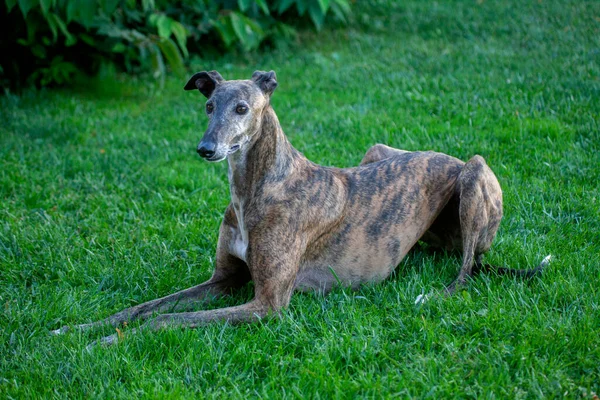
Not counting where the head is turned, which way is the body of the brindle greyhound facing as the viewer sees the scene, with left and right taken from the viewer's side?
facing the viewer and to the left of the viewer

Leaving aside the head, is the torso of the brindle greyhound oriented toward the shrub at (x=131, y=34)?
no
